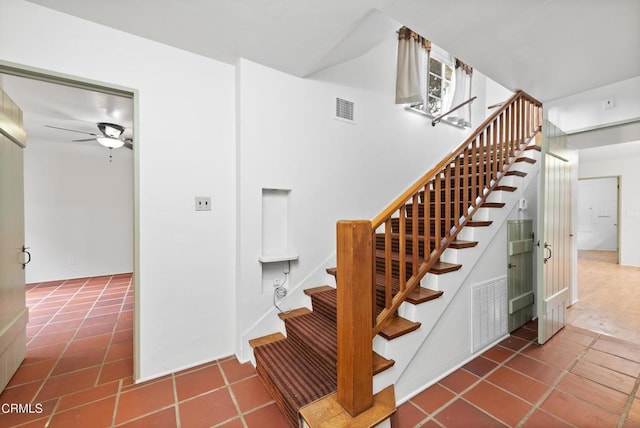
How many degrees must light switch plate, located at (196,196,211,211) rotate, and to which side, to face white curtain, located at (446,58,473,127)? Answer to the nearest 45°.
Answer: approximately 90° to its left

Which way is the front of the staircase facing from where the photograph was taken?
facing the viewer and to the left of the viewer

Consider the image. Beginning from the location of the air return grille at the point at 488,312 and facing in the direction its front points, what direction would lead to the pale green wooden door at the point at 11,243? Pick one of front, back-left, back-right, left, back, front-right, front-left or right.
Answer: right

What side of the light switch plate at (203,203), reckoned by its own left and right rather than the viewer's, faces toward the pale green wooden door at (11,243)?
right

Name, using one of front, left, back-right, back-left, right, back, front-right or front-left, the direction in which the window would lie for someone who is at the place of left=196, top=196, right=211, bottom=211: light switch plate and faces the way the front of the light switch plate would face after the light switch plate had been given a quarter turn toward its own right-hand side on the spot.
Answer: back

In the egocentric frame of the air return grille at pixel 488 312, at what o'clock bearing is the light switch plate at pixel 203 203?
The light switch plate is roughly at 3 o'clock from the air return grille.

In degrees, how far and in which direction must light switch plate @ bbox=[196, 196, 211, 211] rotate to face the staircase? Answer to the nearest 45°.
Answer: approximately 45° to its left

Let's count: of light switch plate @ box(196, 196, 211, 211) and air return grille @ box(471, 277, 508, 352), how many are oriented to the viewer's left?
0

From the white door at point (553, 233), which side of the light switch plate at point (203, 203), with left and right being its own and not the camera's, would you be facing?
left
